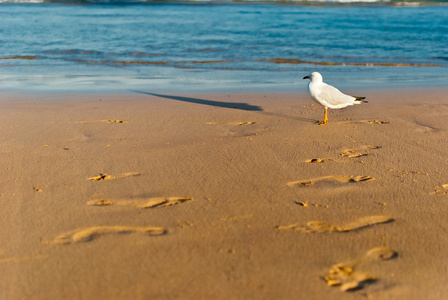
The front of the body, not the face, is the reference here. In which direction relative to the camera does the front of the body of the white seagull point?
to the viewer's left
